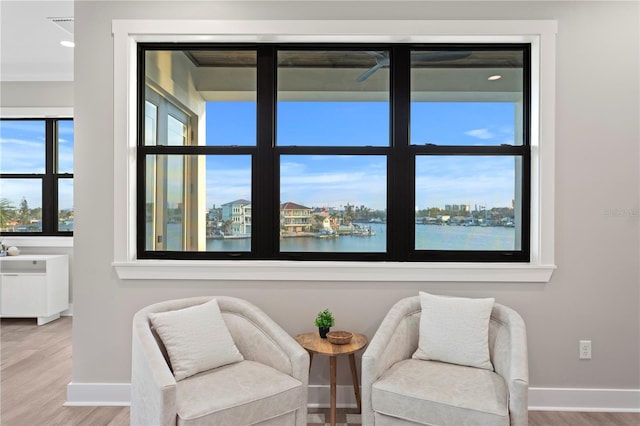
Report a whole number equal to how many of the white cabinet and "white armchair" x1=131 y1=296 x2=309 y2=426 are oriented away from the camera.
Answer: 0

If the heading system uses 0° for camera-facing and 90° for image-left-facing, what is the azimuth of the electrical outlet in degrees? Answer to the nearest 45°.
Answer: approximately 0°

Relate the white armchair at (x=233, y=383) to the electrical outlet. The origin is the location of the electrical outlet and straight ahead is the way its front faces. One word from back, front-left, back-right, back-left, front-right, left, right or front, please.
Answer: front-right

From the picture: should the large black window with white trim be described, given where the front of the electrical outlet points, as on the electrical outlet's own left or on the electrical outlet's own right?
on the electrical outlet's own right

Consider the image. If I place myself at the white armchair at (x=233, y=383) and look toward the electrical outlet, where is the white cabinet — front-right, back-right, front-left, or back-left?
back-left

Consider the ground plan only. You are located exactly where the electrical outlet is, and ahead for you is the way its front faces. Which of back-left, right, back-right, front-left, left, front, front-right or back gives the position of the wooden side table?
front-right

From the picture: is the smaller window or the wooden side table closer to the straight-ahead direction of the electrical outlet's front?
the wooden side table

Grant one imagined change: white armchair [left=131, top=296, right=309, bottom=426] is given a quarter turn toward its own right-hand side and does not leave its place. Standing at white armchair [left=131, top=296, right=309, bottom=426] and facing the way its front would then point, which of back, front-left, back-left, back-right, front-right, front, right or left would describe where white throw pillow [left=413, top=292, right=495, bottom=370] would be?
back-left

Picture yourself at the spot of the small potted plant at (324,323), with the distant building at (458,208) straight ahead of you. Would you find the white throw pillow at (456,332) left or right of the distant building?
right

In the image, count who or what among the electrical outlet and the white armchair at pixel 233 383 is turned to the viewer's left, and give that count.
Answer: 0

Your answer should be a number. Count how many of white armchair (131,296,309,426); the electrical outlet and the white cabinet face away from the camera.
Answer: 0

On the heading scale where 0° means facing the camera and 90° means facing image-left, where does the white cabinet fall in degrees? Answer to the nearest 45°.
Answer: approximately 45°

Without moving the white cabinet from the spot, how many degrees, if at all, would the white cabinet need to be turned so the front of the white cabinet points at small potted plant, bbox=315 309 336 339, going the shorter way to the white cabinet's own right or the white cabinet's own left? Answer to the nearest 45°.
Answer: approximately 45° to the white cabinet's own left

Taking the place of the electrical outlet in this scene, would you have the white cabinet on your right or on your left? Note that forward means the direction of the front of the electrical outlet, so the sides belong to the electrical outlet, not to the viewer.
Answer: on your right

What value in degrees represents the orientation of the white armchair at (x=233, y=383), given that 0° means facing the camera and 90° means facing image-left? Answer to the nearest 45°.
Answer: approximately 315°

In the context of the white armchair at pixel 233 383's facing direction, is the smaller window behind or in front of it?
behind
